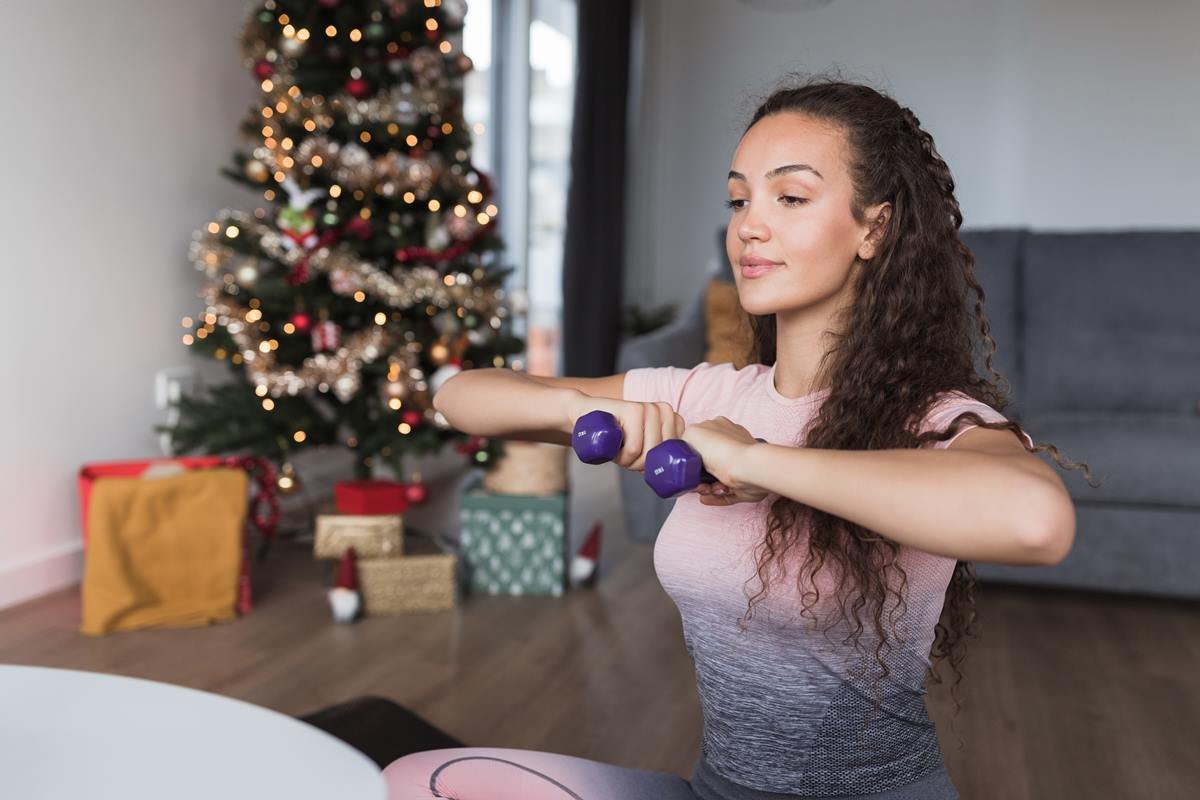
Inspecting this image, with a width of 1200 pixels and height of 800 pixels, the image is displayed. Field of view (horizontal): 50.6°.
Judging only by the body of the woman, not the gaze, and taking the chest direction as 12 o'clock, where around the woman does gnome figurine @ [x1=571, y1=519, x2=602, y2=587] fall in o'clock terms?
The gnome figurine is roughly at 4 o'clock from the woman.

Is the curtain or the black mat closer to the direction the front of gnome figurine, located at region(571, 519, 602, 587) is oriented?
the black mat

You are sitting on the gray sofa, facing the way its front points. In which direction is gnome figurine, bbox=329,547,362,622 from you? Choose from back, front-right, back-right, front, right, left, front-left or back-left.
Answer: front-right

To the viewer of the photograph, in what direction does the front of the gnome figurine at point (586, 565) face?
facing the viewer and to the left of the viewer

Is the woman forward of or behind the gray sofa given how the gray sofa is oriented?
forward

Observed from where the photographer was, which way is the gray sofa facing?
facing the viewer

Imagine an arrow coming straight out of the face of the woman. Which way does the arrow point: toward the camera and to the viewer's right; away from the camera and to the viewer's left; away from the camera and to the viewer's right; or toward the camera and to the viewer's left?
toward the camera and to the viewer's left

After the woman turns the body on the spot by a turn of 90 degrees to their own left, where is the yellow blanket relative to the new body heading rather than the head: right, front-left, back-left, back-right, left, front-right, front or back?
back

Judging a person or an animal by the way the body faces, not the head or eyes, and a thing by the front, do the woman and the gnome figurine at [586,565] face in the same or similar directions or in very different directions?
same or similar directions

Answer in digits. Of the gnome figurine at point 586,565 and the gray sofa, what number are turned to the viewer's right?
0

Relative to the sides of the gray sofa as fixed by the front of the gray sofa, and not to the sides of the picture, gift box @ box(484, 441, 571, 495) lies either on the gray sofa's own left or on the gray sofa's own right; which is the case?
on the gray sofa's own right

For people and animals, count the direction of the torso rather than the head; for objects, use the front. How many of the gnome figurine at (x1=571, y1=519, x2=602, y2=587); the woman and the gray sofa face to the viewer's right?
0
